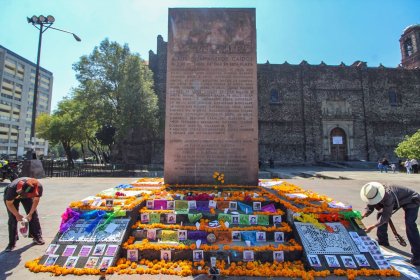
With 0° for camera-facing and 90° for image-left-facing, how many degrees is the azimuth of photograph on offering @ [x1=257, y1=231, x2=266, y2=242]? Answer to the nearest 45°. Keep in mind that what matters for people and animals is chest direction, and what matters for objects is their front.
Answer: approximately 0°

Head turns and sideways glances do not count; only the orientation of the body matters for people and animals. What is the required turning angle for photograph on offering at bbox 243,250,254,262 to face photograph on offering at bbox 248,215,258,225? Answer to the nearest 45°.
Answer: approximately 180°

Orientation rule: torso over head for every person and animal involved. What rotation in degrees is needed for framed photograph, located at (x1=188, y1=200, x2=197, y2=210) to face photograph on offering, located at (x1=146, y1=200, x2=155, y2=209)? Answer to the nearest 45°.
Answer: approximately 90° to its right

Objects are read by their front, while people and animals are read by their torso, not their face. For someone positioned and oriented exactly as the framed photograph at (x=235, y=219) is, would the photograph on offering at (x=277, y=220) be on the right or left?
on its left

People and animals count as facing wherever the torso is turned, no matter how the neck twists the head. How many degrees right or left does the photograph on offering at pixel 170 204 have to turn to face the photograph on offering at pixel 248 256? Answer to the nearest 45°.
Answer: approximately 45° to its left

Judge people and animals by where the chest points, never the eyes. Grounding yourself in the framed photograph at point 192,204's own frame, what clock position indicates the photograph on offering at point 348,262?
The photograph on offering is roughly at 10 o'clock from the framed photograph.

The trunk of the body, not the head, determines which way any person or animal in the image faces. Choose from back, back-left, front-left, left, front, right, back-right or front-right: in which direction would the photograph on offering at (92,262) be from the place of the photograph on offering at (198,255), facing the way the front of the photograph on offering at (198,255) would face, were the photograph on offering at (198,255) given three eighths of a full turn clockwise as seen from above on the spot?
front-left
